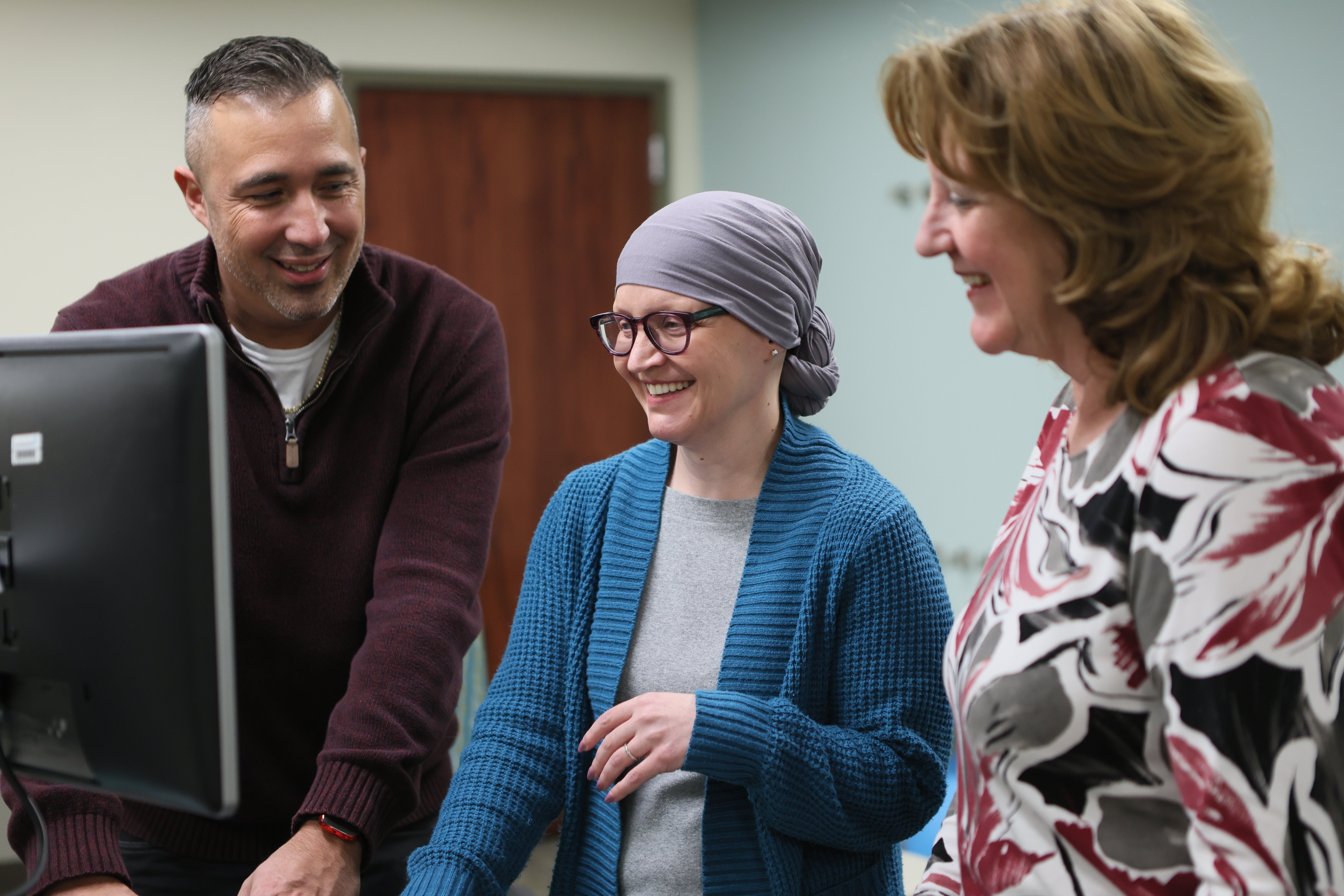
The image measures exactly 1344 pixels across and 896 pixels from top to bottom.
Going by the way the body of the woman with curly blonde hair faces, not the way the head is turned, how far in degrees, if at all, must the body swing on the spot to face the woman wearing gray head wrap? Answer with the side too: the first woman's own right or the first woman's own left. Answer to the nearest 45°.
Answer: approximately 45° to the first woman's own right

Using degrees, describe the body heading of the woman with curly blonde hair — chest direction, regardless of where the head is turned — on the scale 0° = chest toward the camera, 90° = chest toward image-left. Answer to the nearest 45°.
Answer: approximately 90°

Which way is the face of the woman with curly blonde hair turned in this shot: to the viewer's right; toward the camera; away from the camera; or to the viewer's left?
to the viewer's left

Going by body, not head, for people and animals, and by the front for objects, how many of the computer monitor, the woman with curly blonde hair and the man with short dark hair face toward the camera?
1

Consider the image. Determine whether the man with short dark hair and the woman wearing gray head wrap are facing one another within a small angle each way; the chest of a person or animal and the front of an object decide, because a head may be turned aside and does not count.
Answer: no

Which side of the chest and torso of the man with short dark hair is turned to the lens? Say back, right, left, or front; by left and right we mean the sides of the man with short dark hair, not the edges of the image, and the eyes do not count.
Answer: front

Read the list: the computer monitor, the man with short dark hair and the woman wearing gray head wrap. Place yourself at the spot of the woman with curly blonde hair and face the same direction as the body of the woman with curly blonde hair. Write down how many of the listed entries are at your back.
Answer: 0

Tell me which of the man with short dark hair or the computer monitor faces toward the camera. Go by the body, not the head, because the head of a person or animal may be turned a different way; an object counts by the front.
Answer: the man with short dark hair

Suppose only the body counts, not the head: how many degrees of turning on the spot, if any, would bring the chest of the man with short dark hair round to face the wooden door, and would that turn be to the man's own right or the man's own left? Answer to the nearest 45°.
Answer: approximately 180°

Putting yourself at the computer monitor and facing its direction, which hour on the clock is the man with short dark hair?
The man with short dark hair is roughly at 11 o'clock from the computer monitor.

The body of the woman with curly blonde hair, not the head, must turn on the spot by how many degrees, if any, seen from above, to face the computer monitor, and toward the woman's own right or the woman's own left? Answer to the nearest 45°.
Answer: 0° — they already face it

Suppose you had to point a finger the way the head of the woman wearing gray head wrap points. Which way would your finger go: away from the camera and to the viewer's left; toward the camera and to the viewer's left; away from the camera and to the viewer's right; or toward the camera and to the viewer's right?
toward the camera and to the viewer's left

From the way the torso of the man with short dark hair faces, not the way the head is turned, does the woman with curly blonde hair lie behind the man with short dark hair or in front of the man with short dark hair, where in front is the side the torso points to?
in front

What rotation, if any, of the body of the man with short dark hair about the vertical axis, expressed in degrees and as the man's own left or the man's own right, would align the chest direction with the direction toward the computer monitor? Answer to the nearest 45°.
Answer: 0° — they already face it

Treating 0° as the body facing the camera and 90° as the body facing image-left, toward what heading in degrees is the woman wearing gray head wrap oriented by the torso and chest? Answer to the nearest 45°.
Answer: approximately 45°

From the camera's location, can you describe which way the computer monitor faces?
facing away from the viewer and to the right of the viewer
